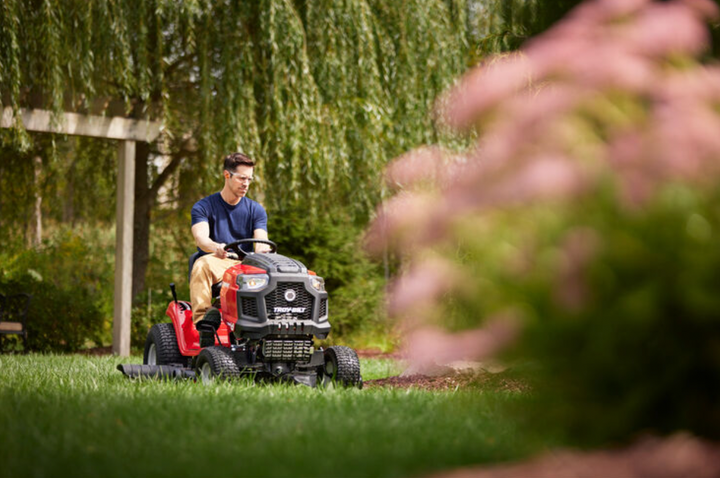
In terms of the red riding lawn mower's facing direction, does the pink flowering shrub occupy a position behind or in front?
in front

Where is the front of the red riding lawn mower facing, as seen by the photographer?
facing the viewer and to the right of the viewer

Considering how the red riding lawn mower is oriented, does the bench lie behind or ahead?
behind
